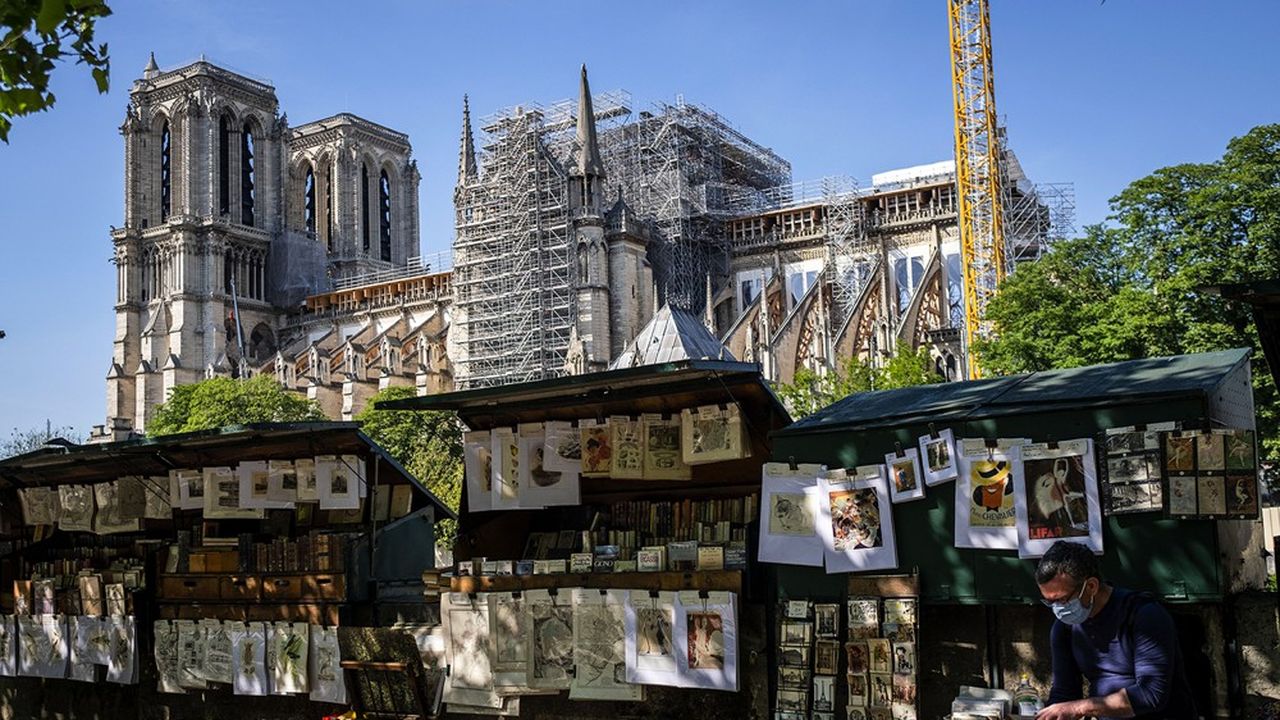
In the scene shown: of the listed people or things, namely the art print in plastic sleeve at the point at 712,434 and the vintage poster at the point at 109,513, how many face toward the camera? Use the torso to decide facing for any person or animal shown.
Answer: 2

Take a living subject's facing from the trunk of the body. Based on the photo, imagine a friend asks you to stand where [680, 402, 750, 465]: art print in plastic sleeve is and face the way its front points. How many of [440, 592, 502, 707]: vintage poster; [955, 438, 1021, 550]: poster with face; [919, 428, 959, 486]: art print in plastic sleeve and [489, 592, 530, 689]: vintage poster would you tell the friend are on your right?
2

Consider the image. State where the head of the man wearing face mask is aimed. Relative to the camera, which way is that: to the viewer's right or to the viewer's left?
to the viewer's left

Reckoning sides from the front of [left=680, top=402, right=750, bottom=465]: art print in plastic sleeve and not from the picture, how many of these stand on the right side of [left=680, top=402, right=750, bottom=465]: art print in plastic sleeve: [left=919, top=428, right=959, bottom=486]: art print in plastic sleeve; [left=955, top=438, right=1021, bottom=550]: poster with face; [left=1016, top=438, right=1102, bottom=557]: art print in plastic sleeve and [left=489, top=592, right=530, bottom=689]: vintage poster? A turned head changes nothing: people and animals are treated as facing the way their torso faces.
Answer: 1

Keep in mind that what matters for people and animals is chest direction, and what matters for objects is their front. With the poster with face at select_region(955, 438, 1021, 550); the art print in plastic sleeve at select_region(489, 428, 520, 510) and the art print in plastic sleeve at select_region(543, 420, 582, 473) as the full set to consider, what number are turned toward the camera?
3

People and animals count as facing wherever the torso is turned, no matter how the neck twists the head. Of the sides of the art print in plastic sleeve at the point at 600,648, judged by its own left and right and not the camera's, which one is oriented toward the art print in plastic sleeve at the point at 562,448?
back

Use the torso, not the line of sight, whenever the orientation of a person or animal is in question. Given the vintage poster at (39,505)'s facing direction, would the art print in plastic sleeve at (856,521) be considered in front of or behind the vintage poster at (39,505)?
in front

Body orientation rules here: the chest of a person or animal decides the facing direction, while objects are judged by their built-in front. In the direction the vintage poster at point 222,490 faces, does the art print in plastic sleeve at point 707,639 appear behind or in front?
in front

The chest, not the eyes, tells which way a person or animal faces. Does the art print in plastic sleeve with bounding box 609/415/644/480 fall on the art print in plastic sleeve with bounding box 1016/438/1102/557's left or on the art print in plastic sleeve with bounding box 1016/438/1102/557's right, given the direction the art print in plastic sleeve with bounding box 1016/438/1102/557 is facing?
on its right
